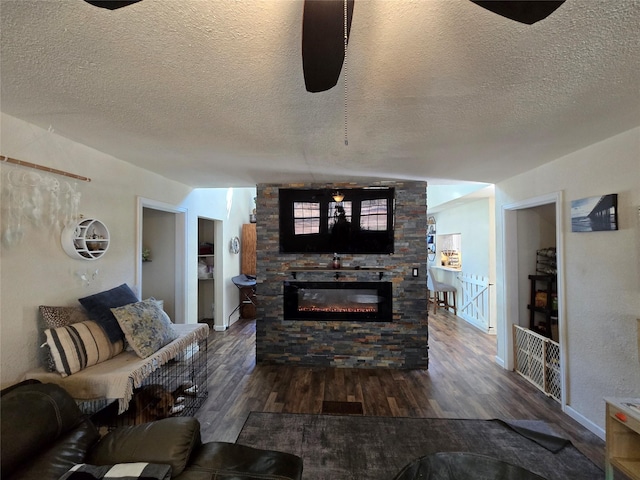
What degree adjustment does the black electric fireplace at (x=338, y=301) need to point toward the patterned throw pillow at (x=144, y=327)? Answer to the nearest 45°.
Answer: approximately 45° to its right

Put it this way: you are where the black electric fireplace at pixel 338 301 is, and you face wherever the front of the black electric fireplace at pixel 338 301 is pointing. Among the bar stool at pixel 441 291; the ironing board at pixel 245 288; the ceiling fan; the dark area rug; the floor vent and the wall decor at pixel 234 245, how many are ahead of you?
3

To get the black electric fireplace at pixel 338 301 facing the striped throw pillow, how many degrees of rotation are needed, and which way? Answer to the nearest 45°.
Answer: approximately 45° to its right

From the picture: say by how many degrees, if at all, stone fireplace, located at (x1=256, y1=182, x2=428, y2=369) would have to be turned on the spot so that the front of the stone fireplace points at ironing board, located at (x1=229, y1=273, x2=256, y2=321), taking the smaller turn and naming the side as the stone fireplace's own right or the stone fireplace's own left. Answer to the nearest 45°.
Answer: approximately 135° to the stone fireplace's own right

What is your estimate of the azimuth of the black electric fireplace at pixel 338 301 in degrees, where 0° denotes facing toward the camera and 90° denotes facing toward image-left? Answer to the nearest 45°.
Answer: approximately 0°

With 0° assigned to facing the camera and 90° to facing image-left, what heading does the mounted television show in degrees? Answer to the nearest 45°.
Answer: approximately 0°
